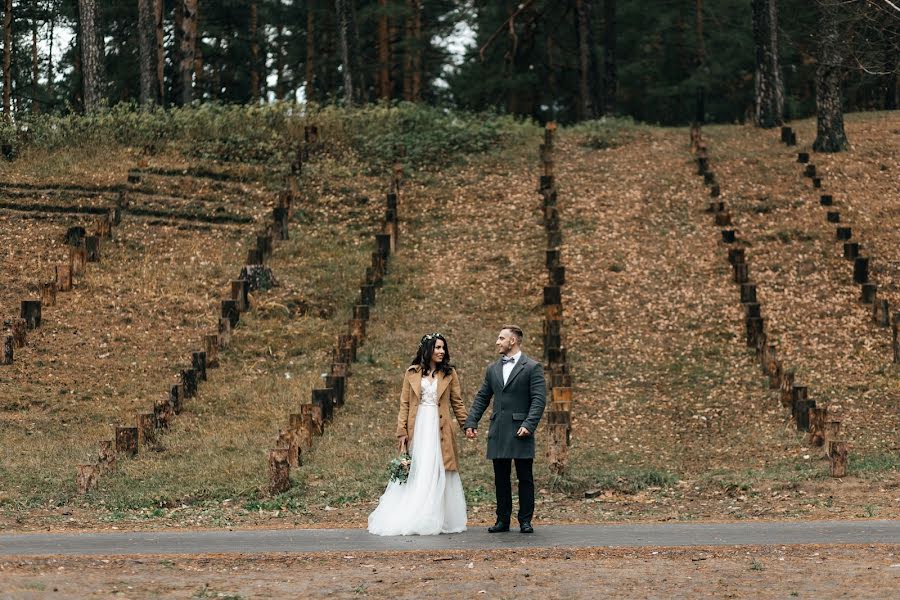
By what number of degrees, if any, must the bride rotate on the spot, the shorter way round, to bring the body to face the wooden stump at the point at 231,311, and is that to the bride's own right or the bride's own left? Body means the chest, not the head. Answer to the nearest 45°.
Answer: approximately 180°

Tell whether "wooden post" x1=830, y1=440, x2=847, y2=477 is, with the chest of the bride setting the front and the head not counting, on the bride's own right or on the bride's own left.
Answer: on the bride's own left

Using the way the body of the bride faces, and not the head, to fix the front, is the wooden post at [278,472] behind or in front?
behind

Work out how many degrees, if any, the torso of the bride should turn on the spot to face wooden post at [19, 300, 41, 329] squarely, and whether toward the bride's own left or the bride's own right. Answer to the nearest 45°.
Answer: approximately 135° to the bride's own right

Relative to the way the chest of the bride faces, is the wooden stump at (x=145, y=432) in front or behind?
behind

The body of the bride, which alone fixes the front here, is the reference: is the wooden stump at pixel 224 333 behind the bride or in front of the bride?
behind

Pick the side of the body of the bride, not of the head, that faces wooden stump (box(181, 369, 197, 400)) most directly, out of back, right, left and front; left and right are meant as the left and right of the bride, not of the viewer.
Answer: back

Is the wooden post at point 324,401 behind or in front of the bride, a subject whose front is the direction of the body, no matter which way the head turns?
behind

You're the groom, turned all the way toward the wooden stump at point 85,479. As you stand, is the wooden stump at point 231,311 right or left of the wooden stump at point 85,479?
right

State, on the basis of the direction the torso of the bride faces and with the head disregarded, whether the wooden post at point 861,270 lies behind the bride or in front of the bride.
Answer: behind

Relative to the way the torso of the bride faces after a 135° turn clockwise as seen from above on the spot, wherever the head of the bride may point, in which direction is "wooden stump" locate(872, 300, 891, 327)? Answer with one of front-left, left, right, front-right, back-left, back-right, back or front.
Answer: right

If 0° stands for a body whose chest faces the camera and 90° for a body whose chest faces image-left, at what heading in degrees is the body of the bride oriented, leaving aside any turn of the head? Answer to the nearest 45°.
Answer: approximately 0°

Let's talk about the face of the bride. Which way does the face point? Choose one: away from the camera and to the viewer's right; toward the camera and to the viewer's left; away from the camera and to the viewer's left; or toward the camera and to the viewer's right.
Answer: toward the camera and to the viewer's right

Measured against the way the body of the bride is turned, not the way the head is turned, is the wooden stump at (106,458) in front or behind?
behind
